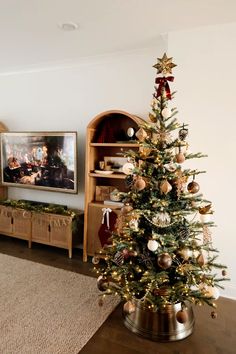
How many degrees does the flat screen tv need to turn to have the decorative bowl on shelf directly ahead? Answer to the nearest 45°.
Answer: approximately 90° to its left

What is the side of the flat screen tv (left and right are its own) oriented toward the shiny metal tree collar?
left

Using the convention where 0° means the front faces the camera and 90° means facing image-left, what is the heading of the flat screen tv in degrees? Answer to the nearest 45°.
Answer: approximately 45°

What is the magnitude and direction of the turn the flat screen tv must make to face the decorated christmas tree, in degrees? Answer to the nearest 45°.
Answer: approximately 45° to its left

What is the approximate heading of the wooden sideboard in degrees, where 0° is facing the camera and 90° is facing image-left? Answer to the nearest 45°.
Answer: approximately 45°

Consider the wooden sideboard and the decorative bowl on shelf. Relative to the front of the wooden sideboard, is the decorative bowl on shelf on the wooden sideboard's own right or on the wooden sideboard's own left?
on the wooden sideboard's own left
